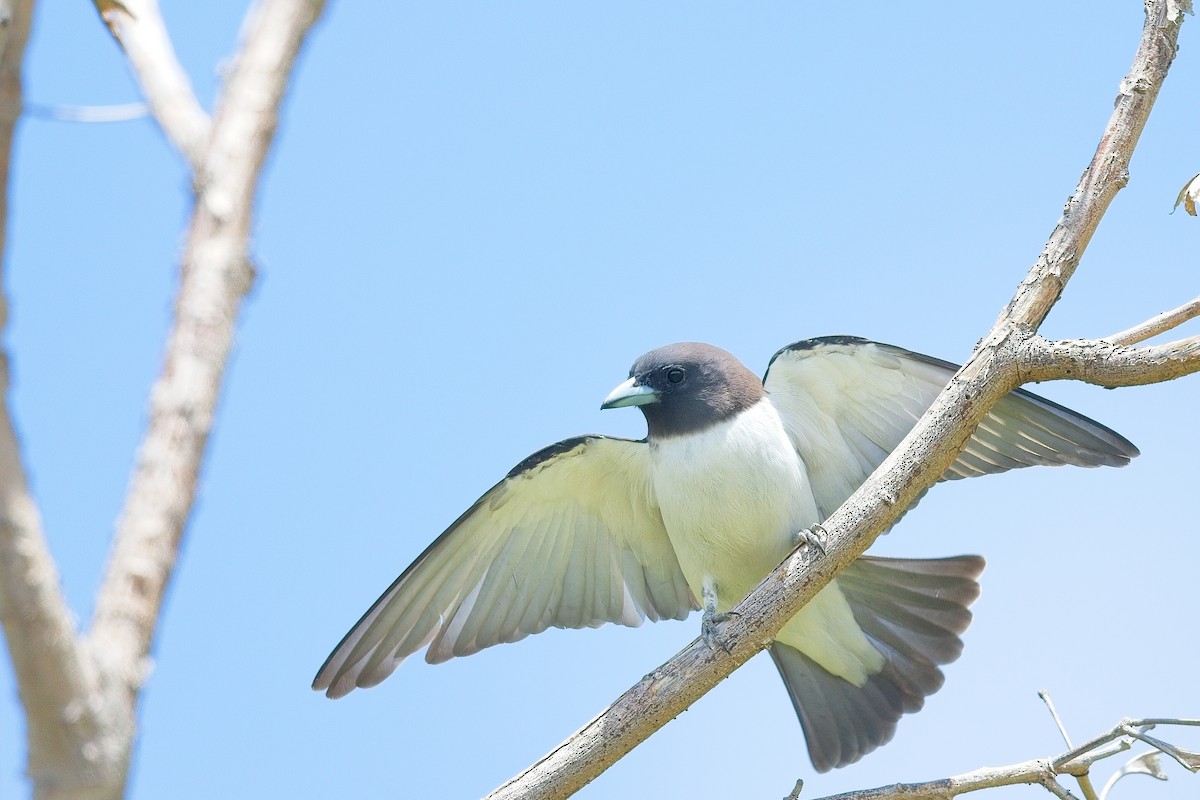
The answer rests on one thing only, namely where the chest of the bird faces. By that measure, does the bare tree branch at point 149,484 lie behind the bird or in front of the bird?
in front

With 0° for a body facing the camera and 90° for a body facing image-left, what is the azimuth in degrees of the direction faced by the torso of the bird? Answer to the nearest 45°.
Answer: approximately 45°

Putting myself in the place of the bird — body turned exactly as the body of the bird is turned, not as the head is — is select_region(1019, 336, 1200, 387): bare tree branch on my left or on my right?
on my left

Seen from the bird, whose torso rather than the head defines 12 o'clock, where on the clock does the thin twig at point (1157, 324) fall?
The thin twig is roughly at 9 o'clock from the bird.

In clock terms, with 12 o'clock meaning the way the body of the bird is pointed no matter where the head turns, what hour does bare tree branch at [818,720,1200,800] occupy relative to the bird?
The bare tree branch is roughly at 9 o'clock from the bird.
